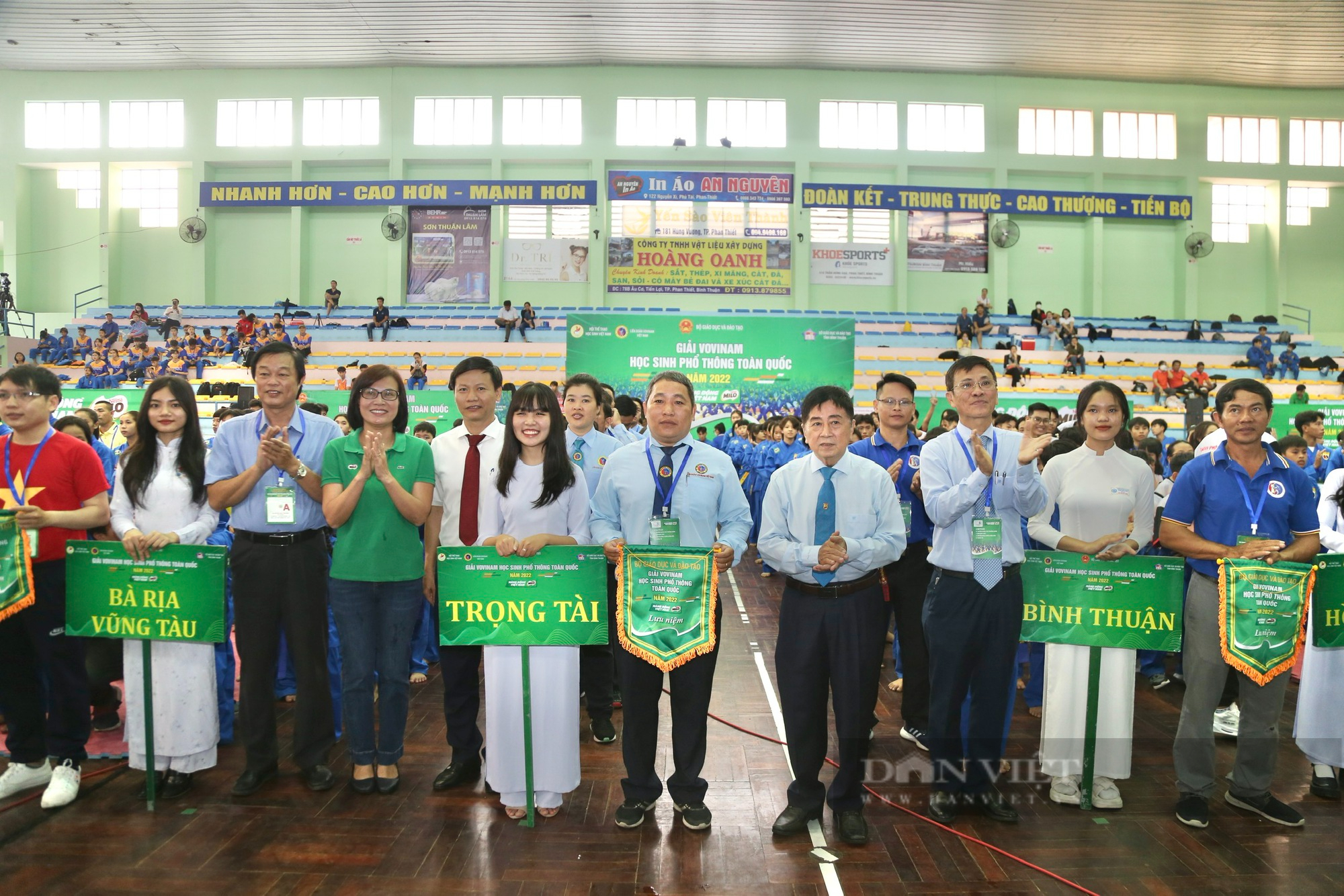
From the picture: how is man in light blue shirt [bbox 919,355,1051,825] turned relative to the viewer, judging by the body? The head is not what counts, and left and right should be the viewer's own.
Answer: facing the viewer

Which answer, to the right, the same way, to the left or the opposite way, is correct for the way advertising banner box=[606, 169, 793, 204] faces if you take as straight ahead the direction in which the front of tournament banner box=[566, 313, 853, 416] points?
the same way

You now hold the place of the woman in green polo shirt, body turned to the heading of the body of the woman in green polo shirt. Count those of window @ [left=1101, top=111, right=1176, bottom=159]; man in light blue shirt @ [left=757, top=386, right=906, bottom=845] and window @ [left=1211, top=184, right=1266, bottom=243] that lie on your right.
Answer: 0

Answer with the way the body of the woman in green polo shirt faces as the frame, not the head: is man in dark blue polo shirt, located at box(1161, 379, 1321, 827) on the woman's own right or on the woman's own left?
on the woman's own left

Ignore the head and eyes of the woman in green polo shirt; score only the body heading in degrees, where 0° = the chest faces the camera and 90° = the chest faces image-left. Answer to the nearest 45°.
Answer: approximately 0°

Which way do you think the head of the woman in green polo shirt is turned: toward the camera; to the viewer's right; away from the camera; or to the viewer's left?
toward the camera

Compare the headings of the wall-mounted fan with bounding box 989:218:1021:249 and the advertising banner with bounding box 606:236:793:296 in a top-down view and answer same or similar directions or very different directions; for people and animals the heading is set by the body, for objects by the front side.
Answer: same or similar directions

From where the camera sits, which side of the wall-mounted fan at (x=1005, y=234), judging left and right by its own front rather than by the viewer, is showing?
front

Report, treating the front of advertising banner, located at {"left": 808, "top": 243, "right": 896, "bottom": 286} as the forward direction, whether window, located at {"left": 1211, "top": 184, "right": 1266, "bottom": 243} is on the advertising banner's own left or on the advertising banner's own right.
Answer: on the advertising banner's own left

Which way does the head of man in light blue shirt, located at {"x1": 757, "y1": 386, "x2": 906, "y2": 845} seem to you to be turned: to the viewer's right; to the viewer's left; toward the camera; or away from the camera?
toward the camera

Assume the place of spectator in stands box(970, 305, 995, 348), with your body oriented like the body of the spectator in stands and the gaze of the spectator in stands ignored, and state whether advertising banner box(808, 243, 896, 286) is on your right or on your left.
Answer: on your right

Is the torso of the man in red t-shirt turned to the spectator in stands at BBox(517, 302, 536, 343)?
no

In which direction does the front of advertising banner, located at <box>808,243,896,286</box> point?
toward the camera

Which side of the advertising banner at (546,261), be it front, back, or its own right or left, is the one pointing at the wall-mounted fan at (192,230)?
right

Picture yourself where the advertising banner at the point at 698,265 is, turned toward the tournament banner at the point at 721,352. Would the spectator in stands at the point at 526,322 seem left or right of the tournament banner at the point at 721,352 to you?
right

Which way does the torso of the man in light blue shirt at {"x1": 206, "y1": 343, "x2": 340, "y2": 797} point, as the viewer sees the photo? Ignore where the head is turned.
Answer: toward the camera

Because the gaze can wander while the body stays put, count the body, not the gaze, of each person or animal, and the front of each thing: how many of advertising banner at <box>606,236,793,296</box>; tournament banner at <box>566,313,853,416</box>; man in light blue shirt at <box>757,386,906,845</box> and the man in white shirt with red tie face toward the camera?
4

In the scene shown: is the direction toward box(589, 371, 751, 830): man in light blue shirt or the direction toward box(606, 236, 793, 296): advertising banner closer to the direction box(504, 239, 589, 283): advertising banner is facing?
the man in light blue shirt

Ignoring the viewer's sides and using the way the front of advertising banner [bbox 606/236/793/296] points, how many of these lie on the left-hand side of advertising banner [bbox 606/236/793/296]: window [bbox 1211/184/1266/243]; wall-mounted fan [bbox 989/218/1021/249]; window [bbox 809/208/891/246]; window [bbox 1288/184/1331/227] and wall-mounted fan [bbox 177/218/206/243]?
4

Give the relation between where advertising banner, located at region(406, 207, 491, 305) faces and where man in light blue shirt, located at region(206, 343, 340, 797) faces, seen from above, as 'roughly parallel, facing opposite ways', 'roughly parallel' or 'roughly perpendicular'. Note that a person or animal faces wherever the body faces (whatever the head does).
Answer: roughly parallel

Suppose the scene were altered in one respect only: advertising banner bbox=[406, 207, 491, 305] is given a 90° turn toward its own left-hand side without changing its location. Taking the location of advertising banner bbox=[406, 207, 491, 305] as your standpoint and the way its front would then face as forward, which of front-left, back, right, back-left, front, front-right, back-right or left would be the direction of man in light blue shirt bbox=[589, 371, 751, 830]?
right
